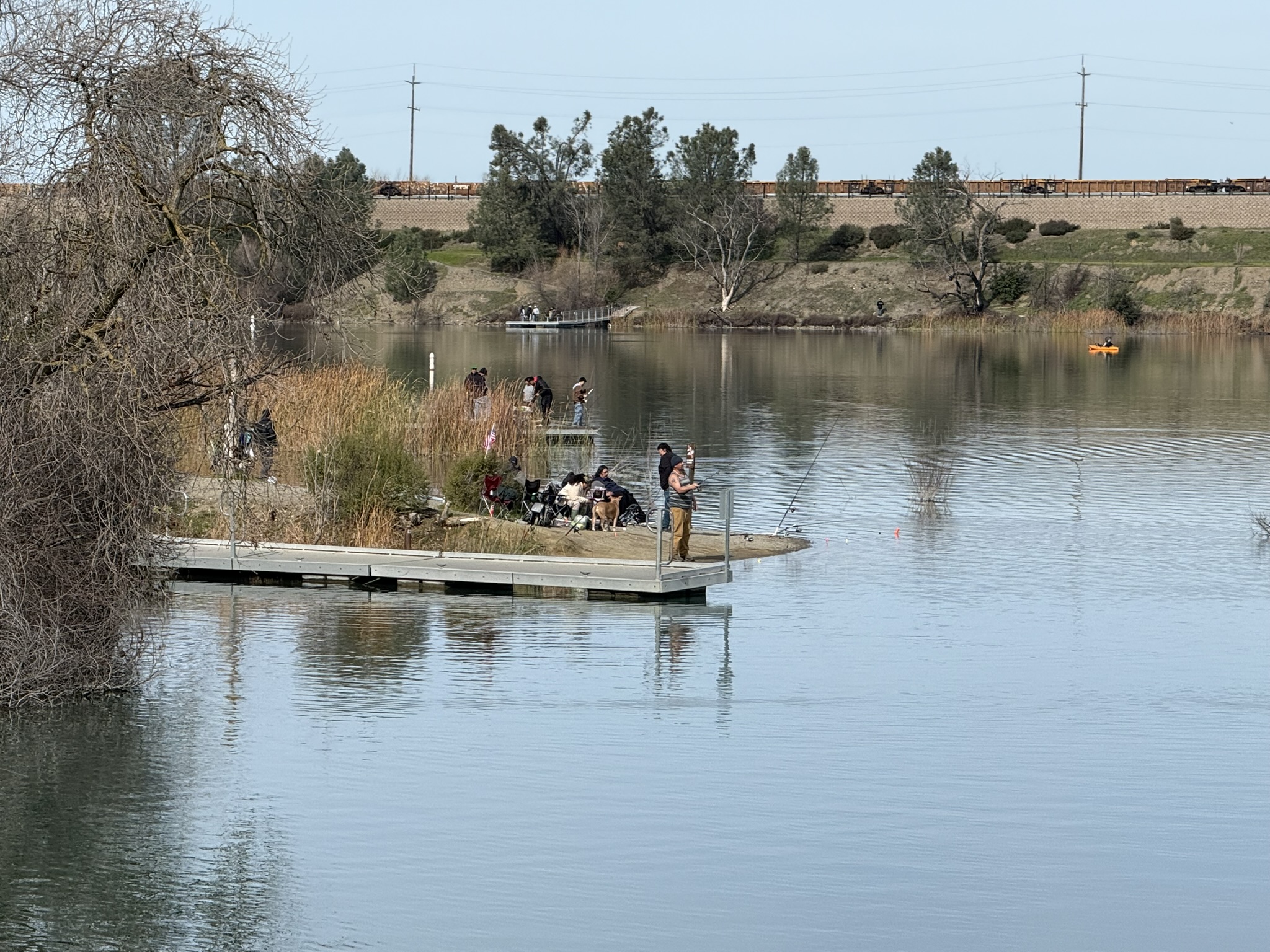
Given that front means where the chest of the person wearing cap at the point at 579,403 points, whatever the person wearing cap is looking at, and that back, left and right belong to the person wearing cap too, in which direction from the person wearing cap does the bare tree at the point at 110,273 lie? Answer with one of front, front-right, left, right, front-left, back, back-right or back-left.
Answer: right

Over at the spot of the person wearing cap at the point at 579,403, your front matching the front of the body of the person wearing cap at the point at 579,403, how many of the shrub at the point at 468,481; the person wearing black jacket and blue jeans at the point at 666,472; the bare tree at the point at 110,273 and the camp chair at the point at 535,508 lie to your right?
4

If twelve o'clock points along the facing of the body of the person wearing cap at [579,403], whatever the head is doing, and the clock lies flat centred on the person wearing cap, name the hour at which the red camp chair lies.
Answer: The red camp chair is roughly at 3 o'clock from the person wearing cap.

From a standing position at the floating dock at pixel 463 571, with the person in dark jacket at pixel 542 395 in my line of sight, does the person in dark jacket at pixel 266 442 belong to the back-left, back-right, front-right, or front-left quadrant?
front-left

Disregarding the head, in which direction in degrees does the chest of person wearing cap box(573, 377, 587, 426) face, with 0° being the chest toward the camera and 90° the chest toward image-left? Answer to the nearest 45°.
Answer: approximately 270°

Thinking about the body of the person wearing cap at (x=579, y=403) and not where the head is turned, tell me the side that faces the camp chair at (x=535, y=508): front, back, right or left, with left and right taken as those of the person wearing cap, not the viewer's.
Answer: right

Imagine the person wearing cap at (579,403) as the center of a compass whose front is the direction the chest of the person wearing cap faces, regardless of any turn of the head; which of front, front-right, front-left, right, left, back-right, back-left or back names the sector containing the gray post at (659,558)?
right

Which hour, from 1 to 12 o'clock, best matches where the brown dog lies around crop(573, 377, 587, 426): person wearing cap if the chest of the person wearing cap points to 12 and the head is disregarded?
The brown dog is roughly at 3 o'clock from the person wearing cap.

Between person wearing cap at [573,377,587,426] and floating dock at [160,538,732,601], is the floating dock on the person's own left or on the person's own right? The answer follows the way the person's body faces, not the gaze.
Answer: on the person's own right

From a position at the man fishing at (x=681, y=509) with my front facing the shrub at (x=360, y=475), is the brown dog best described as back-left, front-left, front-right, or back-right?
front-right

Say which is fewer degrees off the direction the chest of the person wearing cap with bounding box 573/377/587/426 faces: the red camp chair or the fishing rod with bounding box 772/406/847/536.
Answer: the fishing rod
